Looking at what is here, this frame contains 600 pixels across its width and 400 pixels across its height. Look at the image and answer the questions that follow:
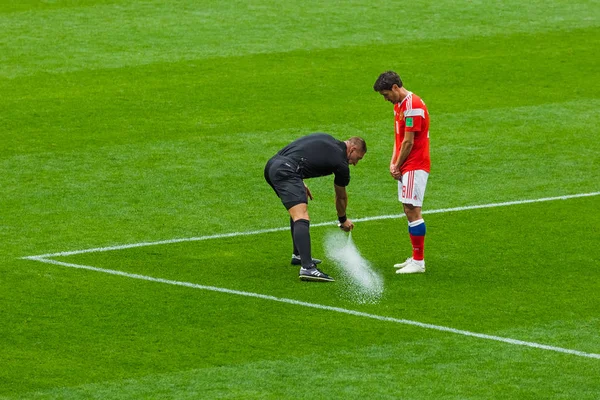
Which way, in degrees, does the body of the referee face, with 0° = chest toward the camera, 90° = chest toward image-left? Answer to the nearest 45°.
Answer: approximately 270°

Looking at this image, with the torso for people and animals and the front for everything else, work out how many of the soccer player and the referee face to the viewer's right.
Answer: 1

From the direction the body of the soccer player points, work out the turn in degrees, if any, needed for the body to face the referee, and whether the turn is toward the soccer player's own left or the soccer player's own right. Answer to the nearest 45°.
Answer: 0° — they already face them

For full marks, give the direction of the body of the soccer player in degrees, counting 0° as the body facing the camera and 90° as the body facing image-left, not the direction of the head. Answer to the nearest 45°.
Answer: approximately 90°

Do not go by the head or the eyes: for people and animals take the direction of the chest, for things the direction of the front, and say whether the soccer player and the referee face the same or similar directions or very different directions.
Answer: very different directions

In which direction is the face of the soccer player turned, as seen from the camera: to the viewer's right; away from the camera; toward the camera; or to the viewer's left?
to the viewer's left

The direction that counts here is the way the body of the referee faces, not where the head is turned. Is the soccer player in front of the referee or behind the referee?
in front
